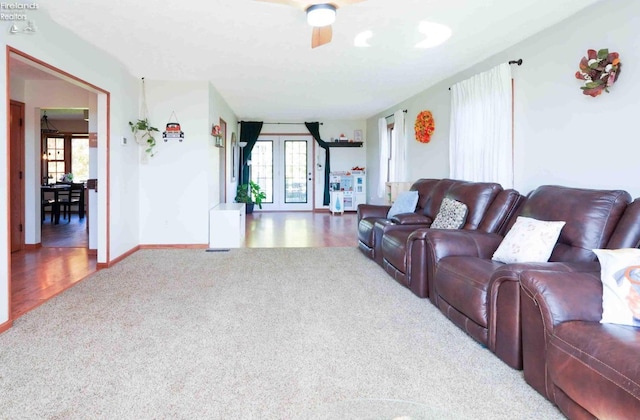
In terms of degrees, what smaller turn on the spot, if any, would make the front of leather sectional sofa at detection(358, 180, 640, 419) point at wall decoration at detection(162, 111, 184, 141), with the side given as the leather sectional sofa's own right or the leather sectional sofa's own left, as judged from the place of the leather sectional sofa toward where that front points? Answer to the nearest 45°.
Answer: approximately 90° to the leather sectional sofa's own right

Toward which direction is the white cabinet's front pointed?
to the viewer's right

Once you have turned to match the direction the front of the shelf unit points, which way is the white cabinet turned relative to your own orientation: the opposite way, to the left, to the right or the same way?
to the left

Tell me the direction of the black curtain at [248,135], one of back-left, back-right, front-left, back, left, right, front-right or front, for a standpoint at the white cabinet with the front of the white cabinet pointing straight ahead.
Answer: left

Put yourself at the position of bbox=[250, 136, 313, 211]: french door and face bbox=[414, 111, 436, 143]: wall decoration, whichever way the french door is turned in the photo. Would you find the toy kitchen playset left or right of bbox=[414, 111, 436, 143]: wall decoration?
left

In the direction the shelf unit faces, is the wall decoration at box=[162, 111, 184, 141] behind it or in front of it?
in front

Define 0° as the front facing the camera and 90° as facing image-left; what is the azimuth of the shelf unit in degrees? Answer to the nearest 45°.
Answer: approximately 0°
